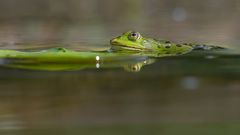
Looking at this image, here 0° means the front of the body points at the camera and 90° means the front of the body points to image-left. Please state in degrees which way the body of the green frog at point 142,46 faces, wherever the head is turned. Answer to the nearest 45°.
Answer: approximately 90°
